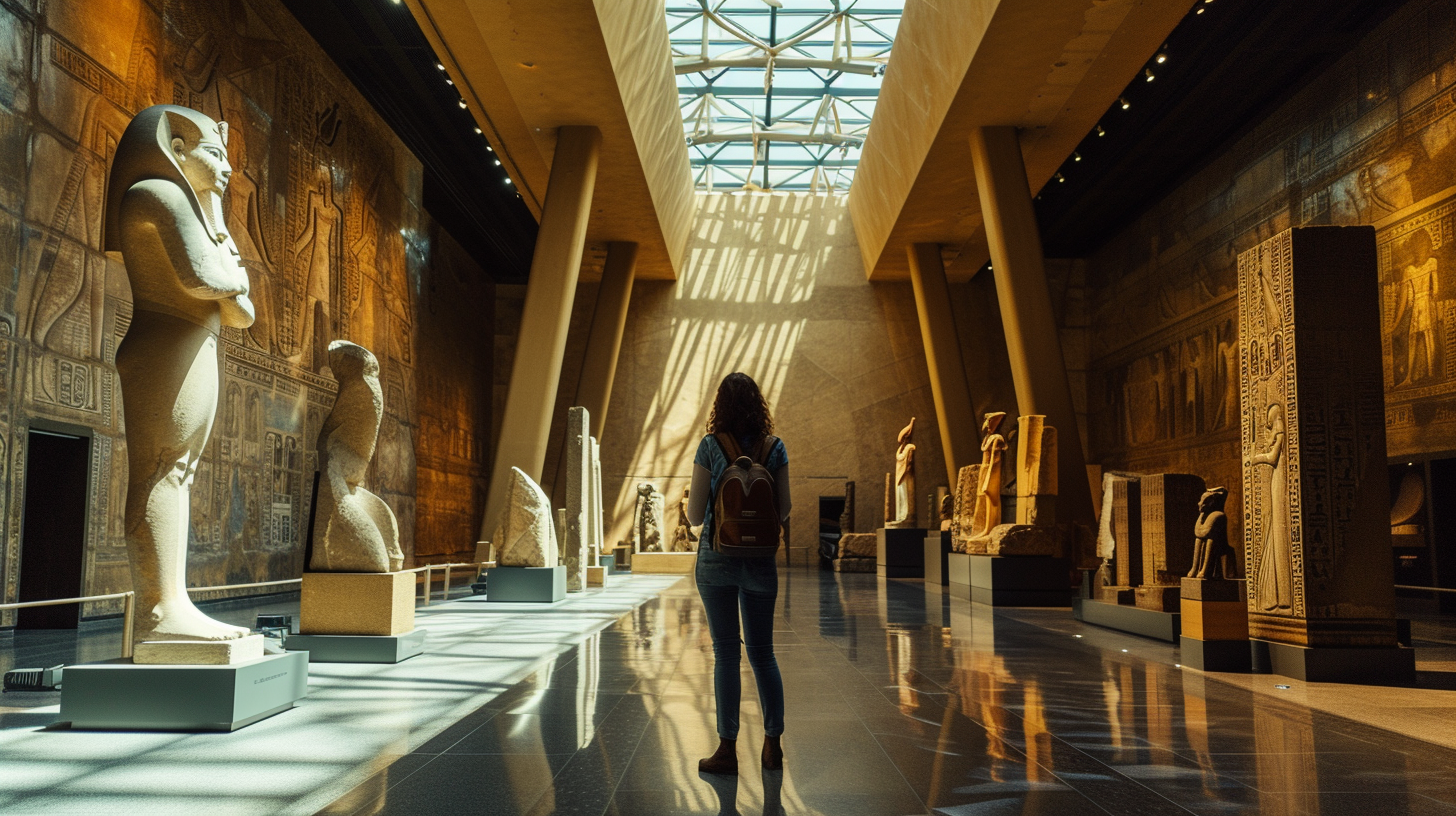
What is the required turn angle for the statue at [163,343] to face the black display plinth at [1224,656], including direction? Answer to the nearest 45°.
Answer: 0° — it already faces it

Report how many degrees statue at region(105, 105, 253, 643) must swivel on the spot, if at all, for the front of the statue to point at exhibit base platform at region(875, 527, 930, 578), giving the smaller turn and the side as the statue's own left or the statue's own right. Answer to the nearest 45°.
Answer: approximately 45° to the statue's own left

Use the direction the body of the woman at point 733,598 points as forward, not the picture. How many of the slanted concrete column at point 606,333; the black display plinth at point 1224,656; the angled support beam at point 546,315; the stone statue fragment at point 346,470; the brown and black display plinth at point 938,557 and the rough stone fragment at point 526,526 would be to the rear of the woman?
0

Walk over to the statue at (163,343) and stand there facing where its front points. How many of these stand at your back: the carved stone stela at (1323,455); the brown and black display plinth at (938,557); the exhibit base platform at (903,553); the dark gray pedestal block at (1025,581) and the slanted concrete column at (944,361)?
0

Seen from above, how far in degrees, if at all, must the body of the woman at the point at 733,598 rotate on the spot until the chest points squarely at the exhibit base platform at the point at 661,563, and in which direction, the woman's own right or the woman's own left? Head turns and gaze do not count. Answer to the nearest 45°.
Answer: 0° — they already face it

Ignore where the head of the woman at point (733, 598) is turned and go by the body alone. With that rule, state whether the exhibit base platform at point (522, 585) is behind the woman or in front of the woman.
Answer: in front

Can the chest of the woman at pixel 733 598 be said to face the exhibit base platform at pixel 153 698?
no

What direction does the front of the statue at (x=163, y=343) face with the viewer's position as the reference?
facing to the right of the viewer

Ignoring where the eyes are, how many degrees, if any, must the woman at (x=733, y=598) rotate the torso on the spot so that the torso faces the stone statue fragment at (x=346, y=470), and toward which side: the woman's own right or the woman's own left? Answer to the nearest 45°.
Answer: approximately 45° to the woman's own left

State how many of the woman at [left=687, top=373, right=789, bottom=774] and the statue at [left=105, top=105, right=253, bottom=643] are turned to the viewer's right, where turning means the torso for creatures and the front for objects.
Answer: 1

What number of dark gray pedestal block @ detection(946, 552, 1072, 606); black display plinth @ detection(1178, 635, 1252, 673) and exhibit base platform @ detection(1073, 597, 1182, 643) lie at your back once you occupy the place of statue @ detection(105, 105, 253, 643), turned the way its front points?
0

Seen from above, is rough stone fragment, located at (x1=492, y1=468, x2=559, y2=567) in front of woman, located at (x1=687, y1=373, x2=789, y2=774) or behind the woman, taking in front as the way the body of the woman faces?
in front

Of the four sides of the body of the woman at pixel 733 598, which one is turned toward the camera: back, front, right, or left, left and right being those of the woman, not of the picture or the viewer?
back

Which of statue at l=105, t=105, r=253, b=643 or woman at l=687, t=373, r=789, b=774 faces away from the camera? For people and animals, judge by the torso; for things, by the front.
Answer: the woman

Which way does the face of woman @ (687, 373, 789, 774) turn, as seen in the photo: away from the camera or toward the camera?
away from the camera

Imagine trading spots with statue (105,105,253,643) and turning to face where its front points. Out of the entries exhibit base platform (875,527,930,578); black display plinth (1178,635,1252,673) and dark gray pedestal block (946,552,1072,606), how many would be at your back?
0

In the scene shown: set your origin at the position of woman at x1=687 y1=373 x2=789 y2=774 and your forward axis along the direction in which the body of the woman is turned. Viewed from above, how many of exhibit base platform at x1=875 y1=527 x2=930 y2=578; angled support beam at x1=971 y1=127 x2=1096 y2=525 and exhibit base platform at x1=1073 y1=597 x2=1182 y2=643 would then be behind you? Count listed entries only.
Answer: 0

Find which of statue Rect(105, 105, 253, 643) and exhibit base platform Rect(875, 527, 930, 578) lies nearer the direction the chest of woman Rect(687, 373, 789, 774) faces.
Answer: the exhibit base platform
